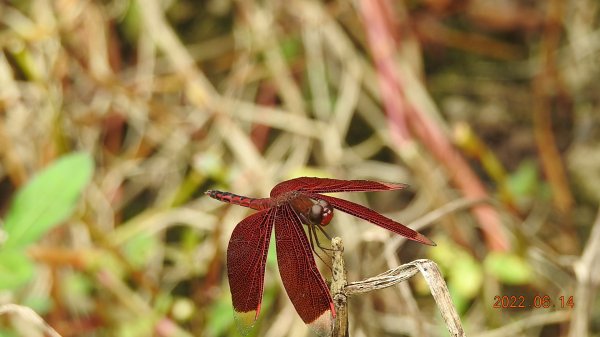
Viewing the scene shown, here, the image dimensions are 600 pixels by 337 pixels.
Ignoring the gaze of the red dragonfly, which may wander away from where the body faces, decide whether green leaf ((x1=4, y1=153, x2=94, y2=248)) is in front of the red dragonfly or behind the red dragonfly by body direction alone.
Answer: behind

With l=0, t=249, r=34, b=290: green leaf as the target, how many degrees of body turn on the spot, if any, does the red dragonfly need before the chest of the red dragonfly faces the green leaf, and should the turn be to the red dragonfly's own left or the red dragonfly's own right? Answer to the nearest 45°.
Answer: approximately 180°

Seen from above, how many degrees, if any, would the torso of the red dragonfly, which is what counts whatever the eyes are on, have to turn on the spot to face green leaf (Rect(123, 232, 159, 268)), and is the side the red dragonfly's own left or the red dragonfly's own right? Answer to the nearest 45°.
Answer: approximately 180°

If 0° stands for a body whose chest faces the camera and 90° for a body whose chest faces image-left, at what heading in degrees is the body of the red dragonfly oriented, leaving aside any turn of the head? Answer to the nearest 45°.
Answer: approximately 315°

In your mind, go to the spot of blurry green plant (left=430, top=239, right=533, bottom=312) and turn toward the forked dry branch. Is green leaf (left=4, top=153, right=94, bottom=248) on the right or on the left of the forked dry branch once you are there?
right
